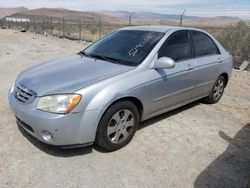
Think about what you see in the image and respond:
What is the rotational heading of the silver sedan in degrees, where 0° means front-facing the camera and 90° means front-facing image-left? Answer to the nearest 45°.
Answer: approximately 45°
